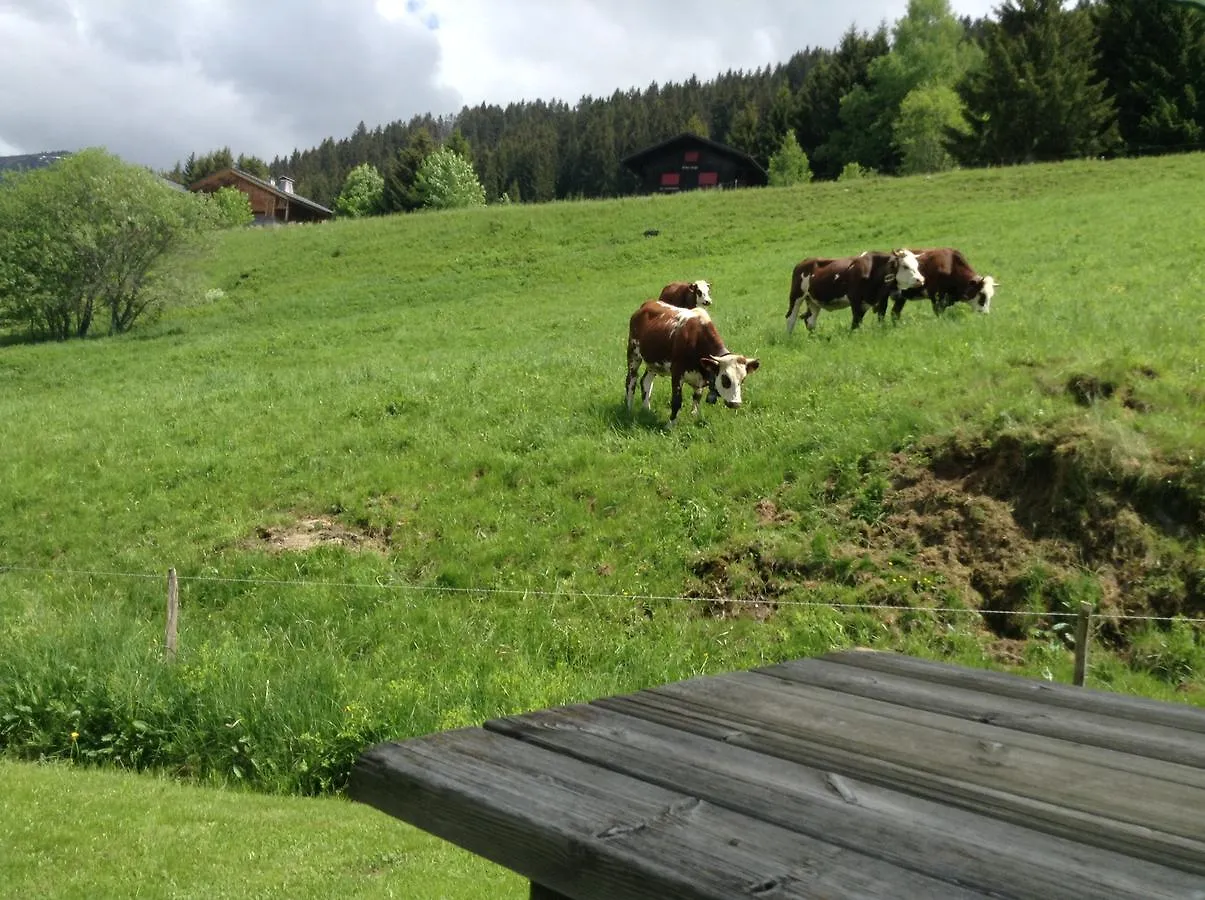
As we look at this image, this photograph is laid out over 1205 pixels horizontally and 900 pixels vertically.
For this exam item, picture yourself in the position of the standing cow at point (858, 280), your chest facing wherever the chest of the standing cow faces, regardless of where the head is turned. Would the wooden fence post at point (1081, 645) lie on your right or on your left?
on your right

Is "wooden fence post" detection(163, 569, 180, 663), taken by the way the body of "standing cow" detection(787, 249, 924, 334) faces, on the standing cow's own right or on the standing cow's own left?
on the standing cow's own right

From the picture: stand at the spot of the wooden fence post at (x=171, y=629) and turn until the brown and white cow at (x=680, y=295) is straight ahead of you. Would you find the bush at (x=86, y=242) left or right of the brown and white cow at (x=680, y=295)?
left

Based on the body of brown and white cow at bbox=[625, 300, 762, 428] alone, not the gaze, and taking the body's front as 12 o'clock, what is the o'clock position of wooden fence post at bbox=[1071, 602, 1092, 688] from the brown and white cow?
The wooden fence post is roughly at 1 o'clock from the brown and white cow.

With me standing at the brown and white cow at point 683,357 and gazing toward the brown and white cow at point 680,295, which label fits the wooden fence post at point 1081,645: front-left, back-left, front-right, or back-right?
back-right

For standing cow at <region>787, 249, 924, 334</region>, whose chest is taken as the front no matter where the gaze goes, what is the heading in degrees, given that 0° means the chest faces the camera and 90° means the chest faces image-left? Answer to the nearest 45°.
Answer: approximately 270°

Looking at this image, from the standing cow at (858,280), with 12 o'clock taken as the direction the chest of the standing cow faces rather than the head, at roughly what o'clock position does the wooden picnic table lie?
The wooden picnic table is roughly at 3 o'clock from the standing cow.

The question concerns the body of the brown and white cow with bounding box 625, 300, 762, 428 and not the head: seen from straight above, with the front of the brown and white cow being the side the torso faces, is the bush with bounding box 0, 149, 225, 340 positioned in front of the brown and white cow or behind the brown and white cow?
behind

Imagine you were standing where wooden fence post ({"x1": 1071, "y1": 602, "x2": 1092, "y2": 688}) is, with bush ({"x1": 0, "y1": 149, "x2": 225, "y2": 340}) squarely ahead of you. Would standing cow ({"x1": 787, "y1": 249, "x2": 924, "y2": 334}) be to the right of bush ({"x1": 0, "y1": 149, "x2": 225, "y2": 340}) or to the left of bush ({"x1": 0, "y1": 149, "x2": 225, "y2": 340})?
right

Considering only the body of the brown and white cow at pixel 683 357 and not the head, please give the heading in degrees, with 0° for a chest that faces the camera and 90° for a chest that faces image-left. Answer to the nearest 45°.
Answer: approximately 315°

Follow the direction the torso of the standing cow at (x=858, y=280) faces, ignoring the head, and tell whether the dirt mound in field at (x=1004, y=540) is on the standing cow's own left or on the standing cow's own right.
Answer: on the standing cow's own right
